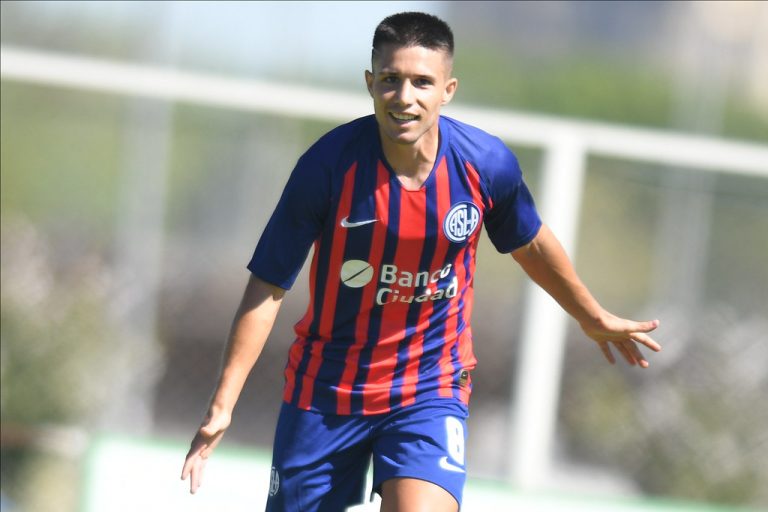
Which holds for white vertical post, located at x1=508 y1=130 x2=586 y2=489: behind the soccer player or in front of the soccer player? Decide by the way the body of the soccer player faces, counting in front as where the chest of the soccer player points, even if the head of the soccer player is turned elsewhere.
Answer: behind

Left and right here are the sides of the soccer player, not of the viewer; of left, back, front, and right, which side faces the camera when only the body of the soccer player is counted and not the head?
front
